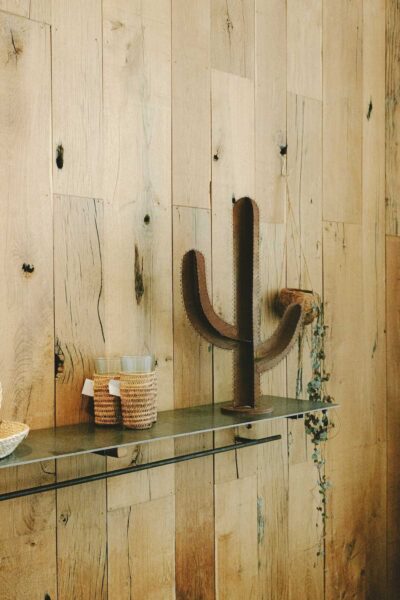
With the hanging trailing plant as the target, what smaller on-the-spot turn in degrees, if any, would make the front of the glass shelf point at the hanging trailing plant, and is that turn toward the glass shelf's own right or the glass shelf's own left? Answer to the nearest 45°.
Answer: approximately 90° to the glass shelf's own left

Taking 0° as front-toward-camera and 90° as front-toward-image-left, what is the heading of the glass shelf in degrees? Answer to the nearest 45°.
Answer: approximately 315°
